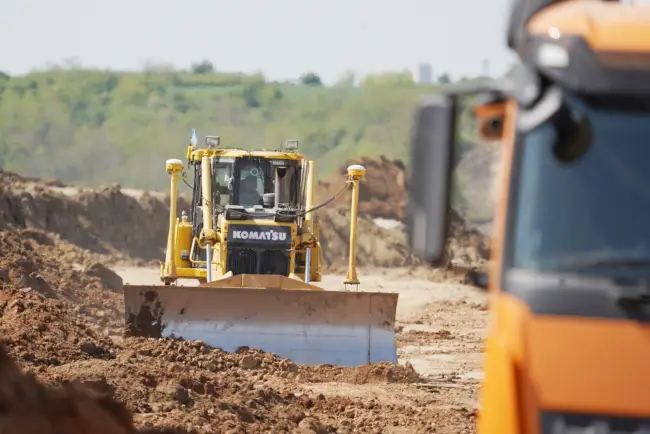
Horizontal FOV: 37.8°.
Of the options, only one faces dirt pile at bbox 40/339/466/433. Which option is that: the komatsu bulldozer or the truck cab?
the komatsu bulldozer

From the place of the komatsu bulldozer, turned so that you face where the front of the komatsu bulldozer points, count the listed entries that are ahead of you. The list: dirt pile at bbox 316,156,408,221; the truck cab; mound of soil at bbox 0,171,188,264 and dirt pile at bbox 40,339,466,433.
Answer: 2

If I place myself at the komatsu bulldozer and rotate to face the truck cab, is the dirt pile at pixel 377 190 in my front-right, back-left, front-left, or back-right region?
back-left

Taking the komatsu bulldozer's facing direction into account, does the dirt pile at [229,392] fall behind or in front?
in front

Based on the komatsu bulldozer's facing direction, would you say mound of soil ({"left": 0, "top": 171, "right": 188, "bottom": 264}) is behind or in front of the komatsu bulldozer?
behind

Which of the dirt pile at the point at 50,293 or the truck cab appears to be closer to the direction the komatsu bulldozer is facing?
the truck cab

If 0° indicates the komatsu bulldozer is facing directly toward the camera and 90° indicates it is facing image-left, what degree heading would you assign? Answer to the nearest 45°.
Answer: approximately 0°

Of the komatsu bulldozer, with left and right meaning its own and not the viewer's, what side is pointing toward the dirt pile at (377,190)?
back
